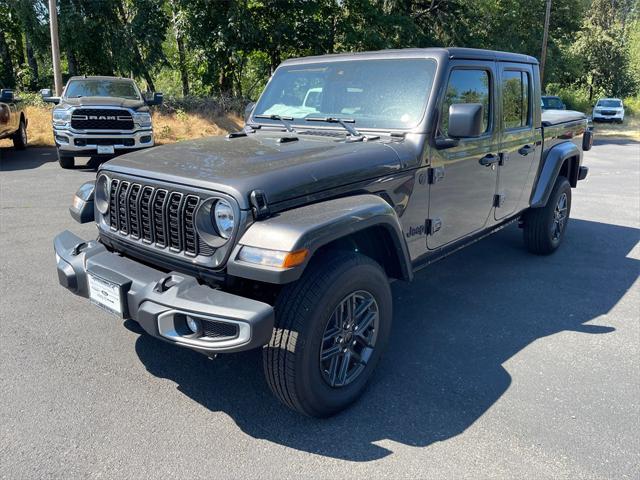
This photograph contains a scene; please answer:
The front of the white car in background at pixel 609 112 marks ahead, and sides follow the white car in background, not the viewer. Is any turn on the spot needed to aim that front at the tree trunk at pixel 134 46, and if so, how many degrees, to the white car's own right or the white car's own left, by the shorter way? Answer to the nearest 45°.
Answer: approximately 45° to the white car's own right

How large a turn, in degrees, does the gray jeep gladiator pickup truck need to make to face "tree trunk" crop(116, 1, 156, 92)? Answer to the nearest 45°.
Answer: approximately 135° to its right

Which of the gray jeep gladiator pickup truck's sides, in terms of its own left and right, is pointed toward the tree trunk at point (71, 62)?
right

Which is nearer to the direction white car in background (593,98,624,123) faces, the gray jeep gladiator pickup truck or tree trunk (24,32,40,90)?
the gray jeep gladiator pickup truck

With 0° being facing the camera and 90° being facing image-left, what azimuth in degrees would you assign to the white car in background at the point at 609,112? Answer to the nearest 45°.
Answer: approximately 0°

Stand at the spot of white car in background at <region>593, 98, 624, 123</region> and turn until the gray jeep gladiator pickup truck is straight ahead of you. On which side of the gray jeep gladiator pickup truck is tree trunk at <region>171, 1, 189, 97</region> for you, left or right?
right

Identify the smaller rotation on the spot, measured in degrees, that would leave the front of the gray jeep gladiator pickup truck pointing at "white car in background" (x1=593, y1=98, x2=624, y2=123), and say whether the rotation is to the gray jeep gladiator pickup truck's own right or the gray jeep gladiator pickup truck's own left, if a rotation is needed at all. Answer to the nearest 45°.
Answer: approximately 180°

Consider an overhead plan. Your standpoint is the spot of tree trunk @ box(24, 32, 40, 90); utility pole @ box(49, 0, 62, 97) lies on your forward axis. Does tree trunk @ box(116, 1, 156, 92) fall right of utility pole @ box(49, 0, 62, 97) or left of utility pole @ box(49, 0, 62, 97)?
left

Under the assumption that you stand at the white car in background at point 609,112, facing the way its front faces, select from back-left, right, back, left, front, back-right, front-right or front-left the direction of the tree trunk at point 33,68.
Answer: front-right
